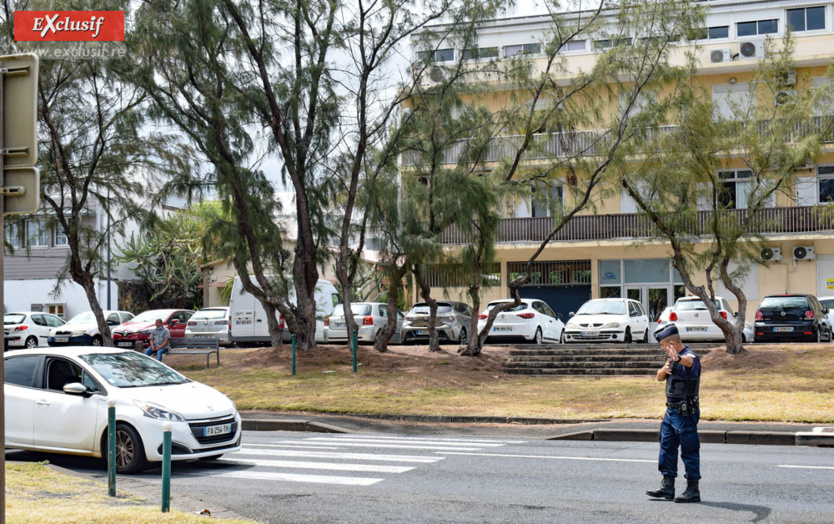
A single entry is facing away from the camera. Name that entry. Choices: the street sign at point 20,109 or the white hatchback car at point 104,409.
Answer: the street sign

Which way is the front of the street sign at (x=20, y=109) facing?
away from the camera

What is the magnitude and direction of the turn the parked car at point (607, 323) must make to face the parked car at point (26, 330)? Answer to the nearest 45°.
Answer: approximately 45° to its right

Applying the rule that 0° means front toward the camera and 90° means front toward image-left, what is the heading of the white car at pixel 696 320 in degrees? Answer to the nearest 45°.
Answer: approximately 225°

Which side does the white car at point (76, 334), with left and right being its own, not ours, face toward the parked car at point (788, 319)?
left

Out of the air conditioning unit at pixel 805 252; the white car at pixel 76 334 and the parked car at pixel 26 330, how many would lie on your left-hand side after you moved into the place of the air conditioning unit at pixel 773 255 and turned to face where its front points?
1

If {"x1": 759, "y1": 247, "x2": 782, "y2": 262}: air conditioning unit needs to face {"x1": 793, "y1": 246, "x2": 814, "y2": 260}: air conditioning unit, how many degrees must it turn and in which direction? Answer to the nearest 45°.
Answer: approximately 90° to its left

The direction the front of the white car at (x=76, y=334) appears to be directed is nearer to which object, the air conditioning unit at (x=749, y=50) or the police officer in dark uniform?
the police officer in dark uniform

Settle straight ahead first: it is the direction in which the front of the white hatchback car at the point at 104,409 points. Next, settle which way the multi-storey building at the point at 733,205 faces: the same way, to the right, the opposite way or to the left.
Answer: to the right

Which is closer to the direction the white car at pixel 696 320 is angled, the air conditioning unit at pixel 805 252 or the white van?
the air conditioning unit

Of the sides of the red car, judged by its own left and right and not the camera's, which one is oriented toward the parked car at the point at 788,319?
left
